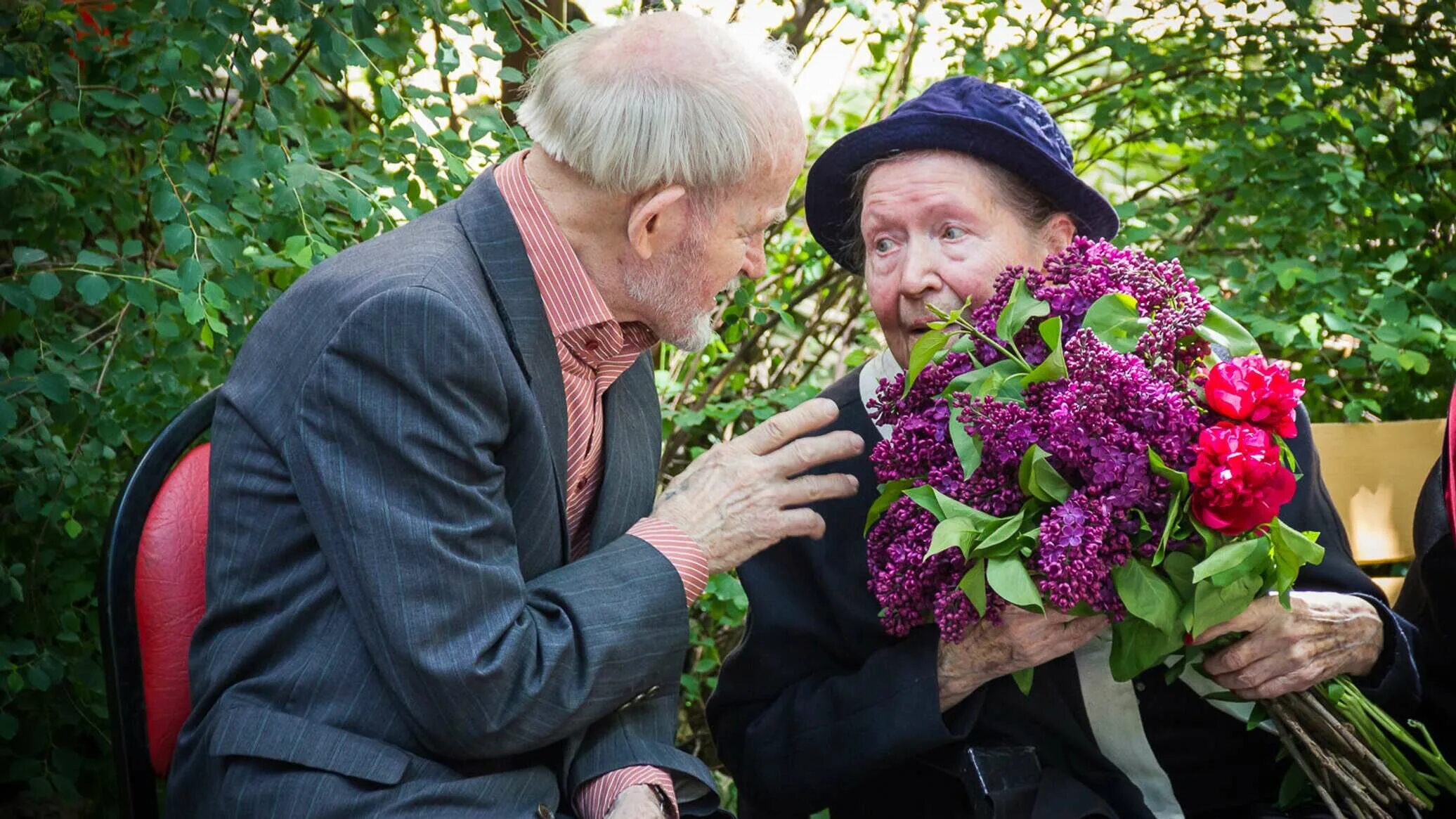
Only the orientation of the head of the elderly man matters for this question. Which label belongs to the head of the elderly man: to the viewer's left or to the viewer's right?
to the viewer's right

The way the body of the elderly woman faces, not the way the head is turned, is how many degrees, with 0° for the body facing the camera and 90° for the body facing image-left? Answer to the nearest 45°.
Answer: approximately 0°

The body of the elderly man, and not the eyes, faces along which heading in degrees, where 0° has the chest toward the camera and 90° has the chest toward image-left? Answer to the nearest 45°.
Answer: approximately 270°

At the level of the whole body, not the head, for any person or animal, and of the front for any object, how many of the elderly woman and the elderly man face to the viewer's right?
1

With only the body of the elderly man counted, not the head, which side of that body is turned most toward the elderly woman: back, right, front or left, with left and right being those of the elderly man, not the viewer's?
front

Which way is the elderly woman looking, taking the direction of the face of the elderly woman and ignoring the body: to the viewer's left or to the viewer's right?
to the viewer's left

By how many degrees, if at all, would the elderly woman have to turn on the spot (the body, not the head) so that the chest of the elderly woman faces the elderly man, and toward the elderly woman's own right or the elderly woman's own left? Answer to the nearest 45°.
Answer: approximately 45° to the elderly woman's own right
